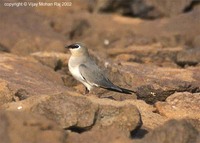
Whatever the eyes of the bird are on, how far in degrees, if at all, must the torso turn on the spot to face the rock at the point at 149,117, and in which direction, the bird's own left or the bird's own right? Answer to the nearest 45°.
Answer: approximately 135° to the bird's own left

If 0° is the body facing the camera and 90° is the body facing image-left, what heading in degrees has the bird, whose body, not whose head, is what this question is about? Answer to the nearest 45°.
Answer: approximately 90°

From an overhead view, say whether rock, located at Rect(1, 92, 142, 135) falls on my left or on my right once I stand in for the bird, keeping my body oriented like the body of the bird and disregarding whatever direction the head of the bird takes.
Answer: on my left

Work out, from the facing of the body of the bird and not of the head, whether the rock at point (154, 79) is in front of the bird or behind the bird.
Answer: behind

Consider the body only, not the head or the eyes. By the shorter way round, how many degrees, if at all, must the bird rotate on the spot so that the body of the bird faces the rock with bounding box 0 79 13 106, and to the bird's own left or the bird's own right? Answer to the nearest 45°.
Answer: approximately 45° to the bird's own left

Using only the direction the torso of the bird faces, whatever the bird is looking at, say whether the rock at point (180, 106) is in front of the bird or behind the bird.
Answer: behind
